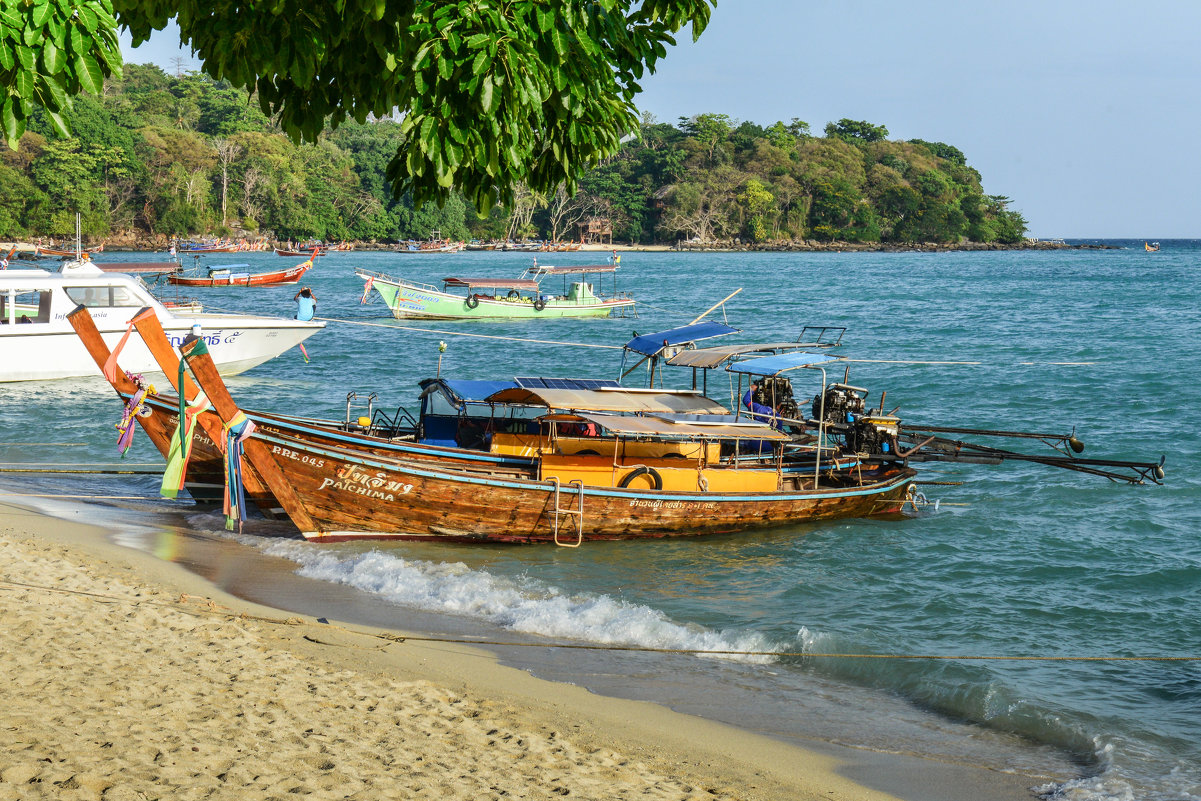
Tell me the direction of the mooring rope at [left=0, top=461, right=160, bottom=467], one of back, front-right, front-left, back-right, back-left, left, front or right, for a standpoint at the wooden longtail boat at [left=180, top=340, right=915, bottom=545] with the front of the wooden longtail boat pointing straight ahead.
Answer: front-right

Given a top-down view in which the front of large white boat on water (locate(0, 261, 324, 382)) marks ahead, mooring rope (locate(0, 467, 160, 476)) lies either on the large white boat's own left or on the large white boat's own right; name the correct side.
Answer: on the large white boat's own right

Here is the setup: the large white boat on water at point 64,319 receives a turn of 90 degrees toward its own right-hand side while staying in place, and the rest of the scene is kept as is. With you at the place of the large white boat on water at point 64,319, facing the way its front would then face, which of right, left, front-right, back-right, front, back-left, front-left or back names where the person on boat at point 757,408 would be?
front-left

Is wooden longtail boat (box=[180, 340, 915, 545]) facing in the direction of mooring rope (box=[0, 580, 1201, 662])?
no

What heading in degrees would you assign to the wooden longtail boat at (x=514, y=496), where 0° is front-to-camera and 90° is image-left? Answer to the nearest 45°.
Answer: approximately 90°

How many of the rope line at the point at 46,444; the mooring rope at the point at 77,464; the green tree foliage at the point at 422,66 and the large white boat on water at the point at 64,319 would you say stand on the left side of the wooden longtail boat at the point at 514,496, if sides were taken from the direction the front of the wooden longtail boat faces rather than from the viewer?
1

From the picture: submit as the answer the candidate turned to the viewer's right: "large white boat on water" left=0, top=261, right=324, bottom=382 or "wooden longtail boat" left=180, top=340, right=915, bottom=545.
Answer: the large white boat on water

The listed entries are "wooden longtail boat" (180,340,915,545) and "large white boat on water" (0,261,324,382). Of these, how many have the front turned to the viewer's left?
1

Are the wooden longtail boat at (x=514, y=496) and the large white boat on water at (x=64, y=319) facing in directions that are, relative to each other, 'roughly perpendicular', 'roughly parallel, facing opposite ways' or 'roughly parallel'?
roughly parallel, facing opposite ways

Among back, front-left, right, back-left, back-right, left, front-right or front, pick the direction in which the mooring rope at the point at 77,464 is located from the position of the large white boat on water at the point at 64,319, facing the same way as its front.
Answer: right

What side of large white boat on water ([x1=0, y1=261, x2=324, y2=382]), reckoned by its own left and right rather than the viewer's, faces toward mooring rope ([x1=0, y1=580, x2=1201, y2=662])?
right

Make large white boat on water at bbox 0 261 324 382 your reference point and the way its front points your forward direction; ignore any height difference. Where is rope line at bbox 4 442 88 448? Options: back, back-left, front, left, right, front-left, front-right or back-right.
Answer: right

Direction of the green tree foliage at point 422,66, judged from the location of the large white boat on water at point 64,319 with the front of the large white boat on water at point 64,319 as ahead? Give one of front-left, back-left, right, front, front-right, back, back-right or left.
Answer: right

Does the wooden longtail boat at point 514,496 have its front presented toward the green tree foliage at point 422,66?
no

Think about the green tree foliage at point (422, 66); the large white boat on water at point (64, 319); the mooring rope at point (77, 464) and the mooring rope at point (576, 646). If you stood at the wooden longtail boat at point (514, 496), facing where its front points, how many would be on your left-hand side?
2

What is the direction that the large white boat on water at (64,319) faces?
to the viewer's right
